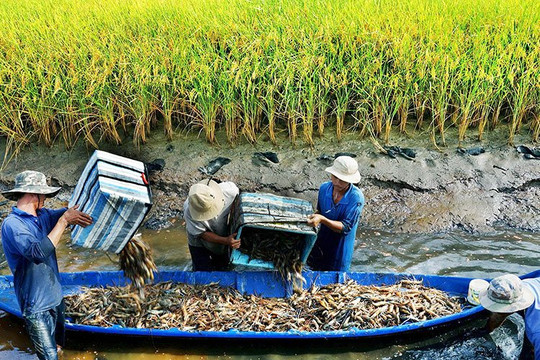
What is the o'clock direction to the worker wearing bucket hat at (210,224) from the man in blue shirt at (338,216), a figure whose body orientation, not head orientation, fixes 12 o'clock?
The worker wearing bucket hat is roughly at 1 o'clock from the man in blue shirt.

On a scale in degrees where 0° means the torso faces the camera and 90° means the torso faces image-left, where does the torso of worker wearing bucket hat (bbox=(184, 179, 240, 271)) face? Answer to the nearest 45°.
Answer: approximately 315°

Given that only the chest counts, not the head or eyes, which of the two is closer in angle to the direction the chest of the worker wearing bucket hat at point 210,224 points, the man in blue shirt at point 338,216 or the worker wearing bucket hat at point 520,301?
the worker wearing bucket hat

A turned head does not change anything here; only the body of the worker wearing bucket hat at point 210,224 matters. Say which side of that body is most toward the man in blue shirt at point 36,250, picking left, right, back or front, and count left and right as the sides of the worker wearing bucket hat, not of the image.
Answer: right

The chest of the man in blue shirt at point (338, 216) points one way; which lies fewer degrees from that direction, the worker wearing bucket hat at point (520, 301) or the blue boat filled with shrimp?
the blue boat filled with shrimp

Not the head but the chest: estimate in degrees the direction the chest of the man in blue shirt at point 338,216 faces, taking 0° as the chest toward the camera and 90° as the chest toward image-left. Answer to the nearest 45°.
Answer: approximately 45°
